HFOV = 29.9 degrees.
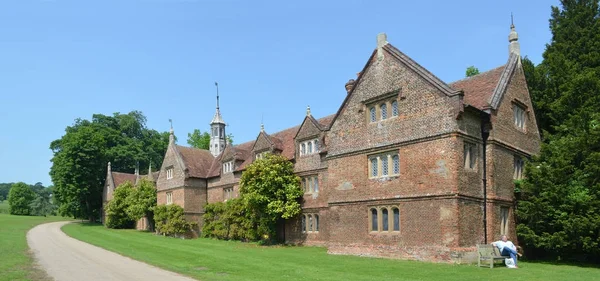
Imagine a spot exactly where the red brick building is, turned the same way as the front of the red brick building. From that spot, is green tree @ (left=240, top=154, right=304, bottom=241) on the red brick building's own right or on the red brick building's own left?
on the red brick building's own right

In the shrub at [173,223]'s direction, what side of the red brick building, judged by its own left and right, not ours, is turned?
right

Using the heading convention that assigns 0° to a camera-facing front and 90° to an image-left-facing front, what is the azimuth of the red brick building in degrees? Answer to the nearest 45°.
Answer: approximately 45°

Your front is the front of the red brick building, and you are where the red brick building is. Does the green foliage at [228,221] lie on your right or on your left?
on your right

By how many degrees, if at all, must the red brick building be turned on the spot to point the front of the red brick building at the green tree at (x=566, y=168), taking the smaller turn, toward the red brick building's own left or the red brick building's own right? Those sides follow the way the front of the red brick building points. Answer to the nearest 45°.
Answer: approximately 135° to the red brick building's own left
